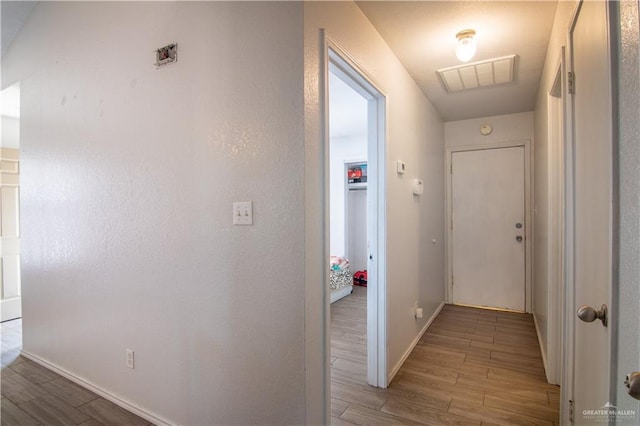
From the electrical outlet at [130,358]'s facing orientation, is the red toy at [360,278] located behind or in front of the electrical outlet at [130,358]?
behind

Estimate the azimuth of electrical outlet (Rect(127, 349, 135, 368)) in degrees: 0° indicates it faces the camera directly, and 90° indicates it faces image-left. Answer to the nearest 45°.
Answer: approximately 45°

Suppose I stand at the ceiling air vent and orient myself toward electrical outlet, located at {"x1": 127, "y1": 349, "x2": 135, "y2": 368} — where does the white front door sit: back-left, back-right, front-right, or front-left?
back-right
